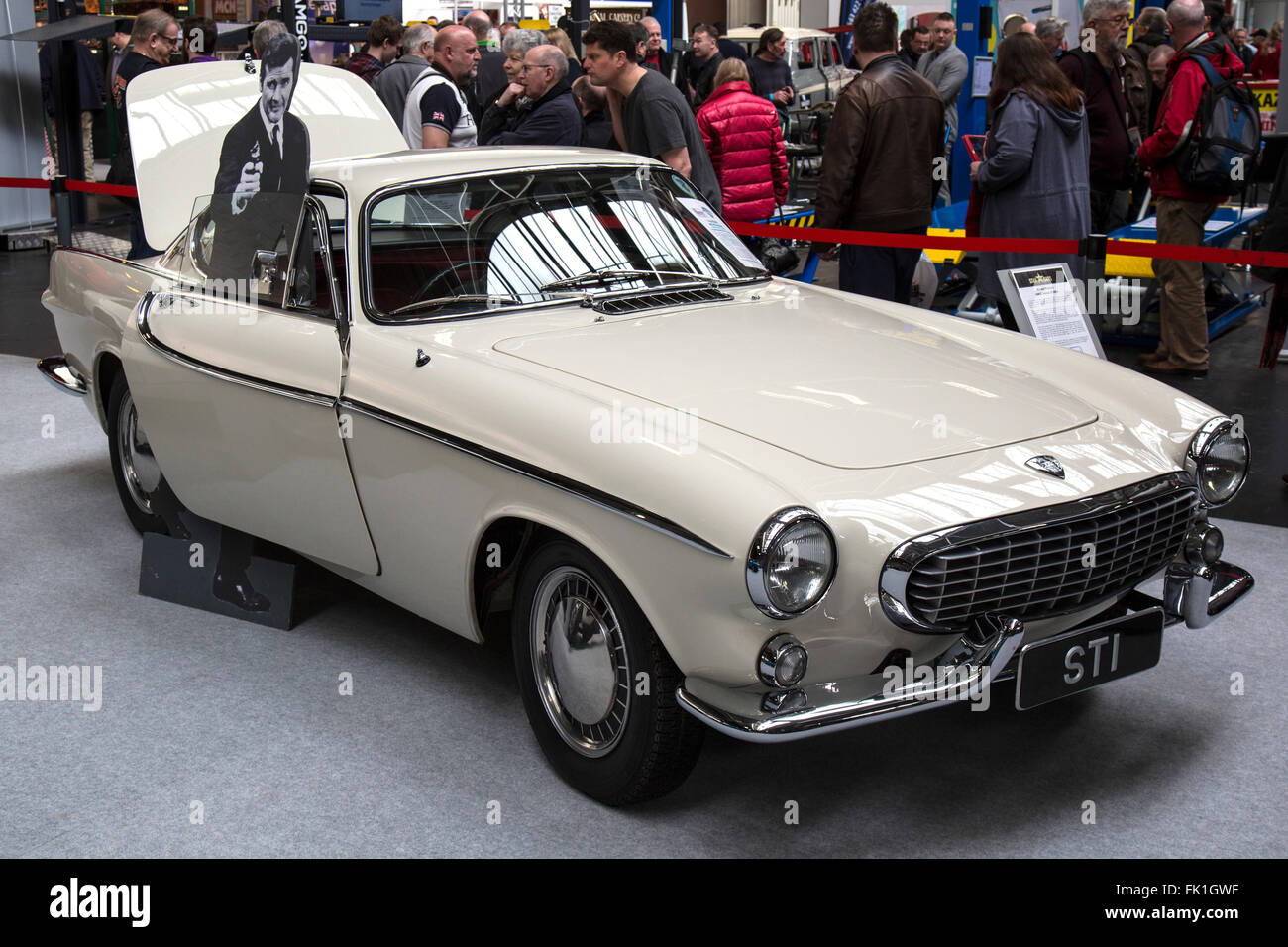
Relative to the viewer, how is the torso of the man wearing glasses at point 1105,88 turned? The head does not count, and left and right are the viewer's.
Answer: facing the viewer and to the right of the viewer

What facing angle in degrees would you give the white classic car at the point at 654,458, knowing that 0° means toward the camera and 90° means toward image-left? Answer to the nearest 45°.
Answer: approximately 315°

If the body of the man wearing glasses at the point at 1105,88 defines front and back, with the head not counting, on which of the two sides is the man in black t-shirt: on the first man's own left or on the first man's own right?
on the first man's own right

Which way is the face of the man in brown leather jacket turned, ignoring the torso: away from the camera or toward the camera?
away from the camera
